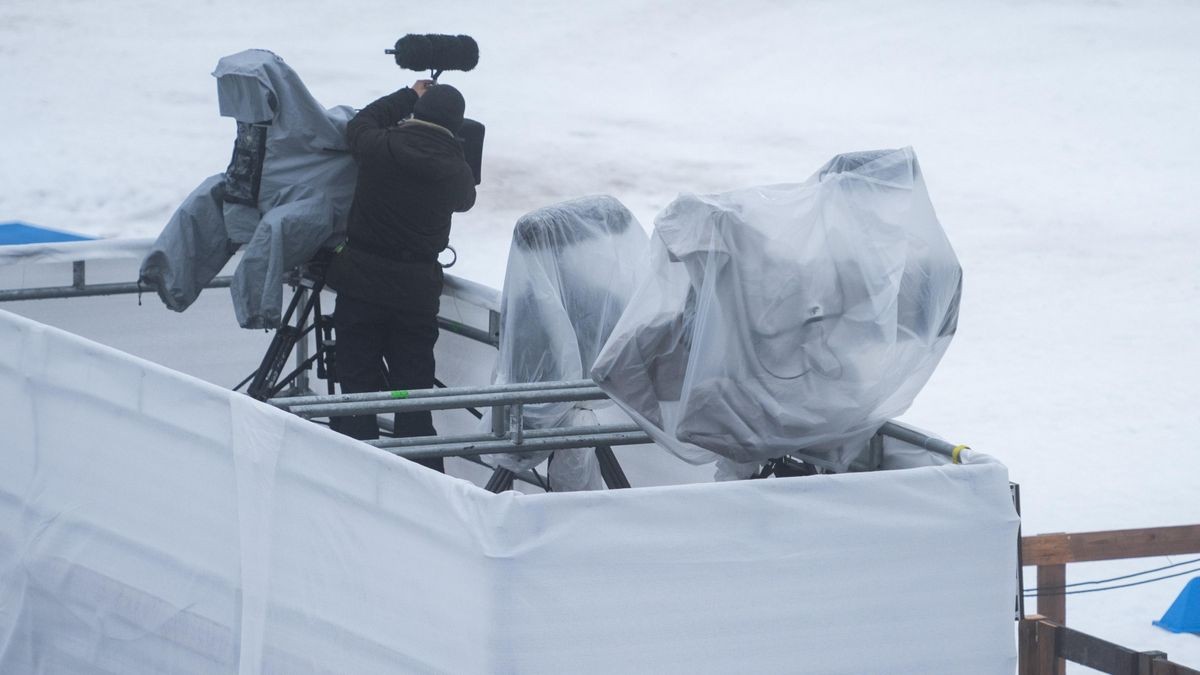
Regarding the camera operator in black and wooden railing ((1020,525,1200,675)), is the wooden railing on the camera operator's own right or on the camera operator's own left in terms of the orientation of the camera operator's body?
on the camera operator's own right

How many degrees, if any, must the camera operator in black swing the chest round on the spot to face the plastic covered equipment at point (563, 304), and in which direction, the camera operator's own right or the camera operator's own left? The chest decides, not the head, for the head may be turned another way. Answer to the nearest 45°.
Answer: approximately 135° to the camera operator's own right

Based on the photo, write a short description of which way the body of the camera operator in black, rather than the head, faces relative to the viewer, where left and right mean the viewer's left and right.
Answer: facing away from the viewer

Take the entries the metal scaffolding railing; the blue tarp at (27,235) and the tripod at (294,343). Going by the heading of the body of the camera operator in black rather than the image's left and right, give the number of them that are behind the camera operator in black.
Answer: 1

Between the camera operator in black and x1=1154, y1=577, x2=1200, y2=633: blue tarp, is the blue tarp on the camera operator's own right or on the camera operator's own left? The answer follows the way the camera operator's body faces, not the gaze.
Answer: on the camera operator's own right

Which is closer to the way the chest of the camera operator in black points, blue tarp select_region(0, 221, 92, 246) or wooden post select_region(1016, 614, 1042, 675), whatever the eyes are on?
the blue tarp

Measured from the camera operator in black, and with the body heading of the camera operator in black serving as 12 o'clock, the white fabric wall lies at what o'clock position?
The white fabric wall is roughly at 6 o'clock from the camera operator in black.

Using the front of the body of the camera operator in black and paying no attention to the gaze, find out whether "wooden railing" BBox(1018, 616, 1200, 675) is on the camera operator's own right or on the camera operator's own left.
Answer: on the camera operator's own right
